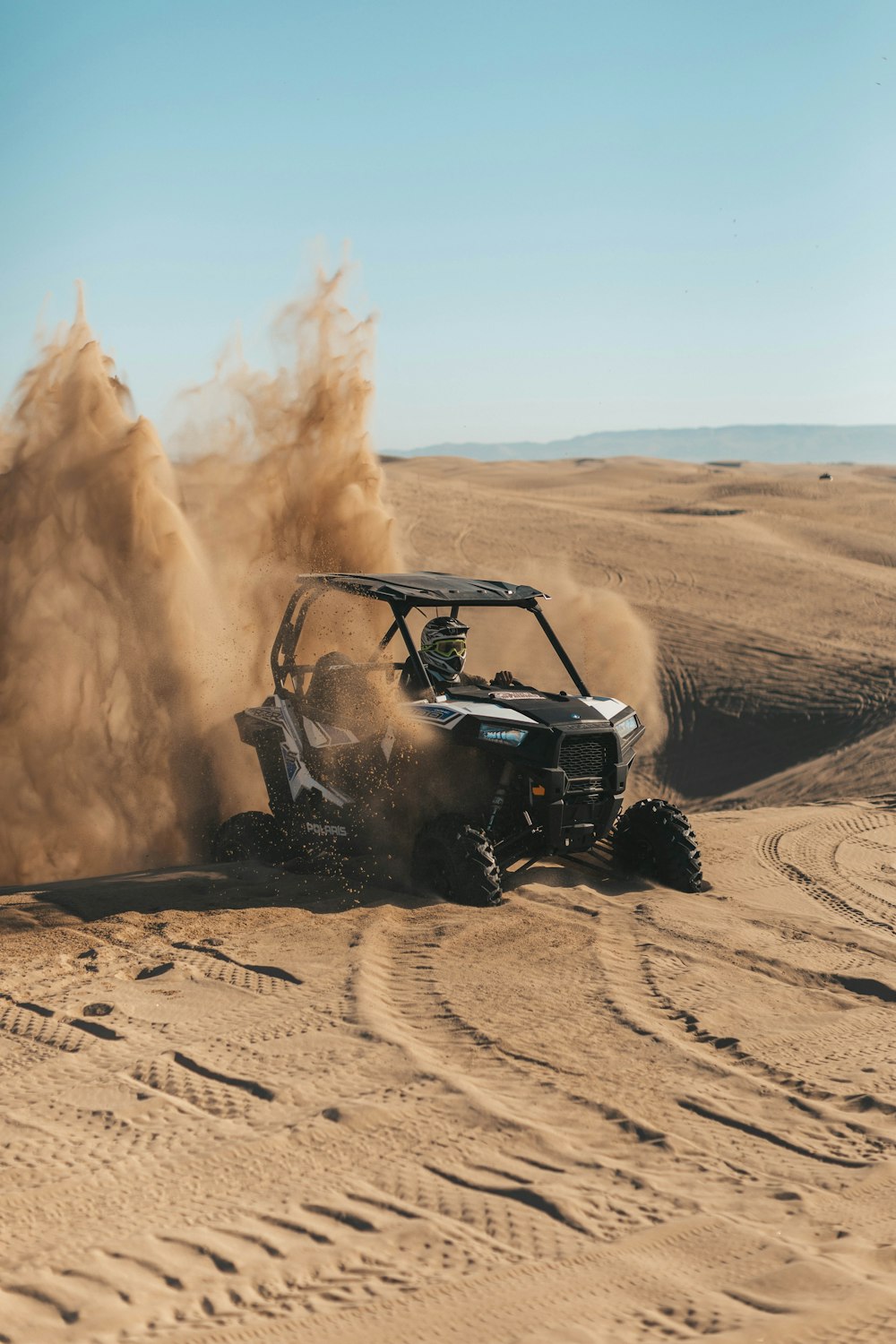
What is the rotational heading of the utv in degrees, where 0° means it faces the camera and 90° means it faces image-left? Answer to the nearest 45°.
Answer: approximately 315°

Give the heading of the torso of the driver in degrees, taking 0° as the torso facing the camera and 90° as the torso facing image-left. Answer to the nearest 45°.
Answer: approximately 315°

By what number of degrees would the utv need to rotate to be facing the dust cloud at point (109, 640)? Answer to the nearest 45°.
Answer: approximately 180°

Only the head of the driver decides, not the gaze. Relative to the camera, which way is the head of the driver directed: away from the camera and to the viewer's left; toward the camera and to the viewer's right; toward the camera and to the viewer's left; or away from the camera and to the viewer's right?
toward the camera and to the viewer's right

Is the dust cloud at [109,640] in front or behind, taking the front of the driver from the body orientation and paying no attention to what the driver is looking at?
behind
